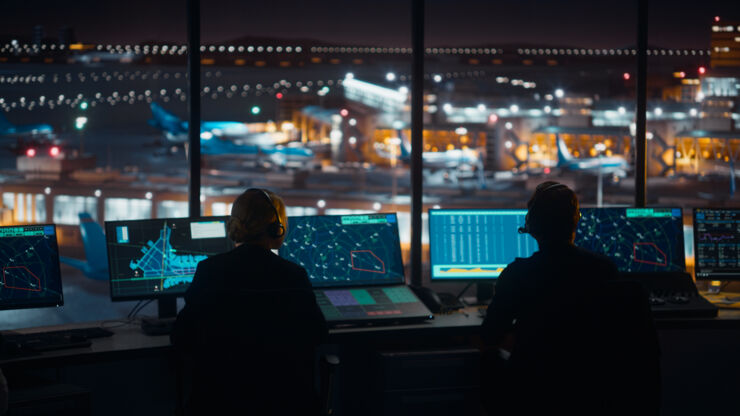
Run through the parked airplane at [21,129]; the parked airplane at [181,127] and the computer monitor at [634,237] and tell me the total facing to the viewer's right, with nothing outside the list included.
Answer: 2

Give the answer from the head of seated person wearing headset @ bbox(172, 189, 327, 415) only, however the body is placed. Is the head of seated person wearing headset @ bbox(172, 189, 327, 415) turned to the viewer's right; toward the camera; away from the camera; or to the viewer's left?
away from the camera

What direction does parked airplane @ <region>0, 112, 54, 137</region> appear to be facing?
to the viewer's right

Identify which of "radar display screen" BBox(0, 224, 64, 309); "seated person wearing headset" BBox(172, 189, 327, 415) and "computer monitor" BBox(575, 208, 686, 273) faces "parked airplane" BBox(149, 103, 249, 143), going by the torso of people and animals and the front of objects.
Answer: the seated person wearing headset

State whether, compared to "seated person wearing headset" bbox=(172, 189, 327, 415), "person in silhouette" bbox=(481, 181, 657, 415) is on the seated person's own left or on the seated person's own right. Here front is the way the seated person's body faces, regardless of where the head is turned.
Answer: on the seated person's own right

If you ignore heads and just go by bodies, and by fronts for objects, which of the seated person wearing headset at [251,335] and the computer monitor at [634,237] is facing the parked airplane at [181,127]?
the seated person wearing headset

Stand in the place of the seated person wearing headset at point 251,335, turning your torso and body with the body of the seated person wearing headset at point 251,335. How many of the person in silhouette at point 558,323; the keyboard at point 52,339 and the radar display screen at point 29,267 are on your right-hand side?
1

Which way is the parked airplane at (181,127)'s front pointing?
to the viewer's right

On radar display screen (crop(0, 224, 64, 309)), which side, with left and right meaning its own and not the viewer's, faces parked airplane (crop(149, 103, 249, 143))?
back

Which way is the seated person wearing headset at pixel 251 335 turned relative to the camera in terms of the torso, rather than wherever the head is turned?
away from the camera

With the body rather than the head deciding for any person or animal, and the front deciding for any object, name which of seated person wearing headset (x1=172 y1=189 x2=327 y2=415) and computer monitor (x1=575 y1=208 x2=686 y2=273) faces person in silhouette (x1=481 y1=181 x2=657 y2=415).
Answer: the computer monitor

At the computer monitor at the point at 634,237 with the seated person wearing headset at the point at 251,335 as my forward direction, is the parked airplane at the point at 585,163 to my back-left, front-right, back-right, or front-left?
back-right

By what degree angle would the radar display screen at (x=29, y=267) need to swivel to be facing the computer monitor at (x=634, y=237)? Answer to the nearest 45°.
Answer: approximately 90° to its left

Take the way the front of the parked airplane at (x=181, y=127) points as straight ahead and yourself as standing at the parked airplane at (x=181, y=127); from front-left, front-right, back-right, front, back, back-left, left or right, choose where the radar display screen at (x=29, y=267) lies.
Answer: right

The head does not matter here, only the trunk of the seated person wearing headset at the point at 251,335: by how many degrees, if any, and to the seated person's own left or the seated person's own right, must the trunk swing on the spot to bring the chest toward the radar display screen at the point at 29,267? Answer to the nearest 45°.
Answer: approximately 45° to the seated person's own left
